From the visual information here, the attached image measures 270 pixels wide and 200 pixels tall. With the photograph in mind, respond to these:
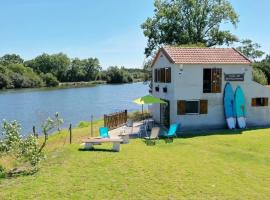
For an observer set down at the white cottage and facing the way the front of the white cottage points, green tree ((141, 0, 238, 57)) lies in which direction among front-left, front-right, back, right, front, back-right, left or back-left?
back

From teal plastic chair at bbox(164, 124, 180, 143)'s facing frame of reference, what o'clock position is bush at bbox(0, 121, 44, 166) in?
The bush is roughly at 12 o'clock from the teal plastic chair.

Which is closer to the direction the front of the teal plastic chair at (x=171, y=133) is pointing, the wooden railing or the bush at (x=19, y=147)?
the bush

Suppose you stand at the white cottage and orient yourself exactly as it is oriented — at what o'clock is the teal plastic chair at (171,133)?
The teal plastic chair is roughly at 1 o'clock from the white cottage.

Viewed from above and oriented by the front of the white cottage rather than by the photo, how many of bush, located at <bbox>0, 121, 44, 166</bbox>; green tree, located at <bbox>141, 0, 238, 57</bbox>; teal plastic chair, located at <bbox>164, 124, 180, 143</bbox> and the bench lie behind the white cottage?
1

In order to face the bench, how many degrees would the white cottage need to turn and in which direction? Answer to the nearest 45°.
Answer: approximately 45° to its right

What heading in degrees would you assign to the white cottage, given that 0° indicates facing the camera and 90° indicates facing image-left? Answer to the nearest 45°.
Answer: approximately 0°

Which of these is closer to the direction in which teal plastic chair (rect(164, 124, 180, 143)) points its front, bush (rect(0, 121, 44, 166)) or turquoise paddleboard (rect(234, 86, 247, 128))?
the bush

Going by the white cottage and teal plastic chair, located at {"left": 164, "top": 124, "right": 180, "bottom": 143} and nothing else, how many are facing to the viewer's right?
0

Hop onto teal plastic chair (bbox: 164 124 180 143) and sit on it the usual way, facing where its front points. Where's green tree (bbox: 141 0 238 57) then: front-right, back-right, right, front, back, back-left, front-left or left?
back-right

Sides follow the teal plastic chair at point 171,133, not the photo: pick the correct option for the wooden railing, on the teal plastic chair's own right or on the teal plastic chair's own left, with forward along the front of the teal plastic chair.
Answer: on the teal plastic chair's own right

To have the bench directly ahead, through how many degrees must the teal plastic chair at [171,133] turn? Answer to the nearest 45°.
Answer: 0° — it already faces it

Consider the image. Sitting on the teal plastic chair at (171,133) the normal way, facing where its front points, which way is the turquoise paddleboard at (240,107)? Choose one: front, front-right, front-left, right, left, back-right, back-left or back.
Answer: back

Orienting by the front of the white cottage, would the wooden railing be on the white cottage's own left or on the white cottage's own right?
on the white cottage's own right

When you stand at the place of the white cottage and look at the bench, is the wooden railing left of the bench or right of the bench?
right
